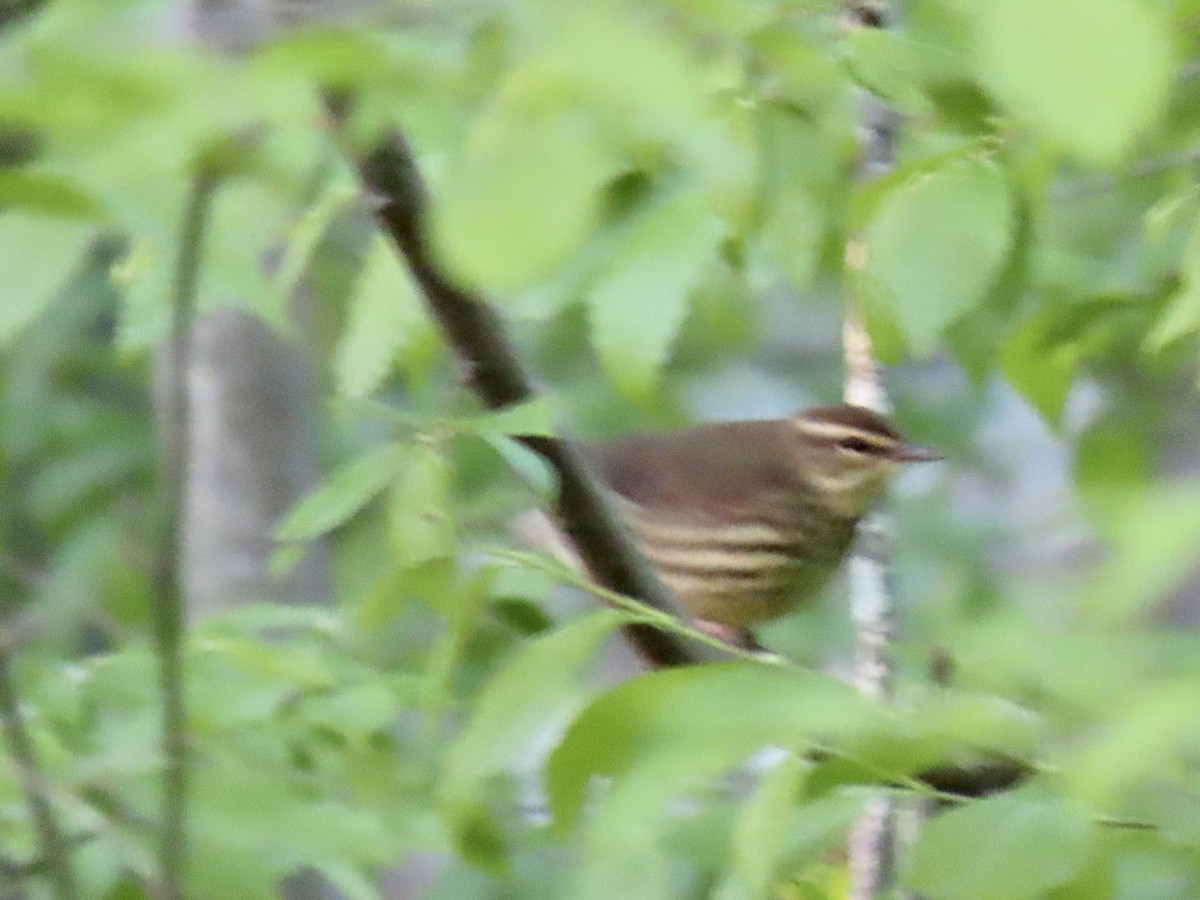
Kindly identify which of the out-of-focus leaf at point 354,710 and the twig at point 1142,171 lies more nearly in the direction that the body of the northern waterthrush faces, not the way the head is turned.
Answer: the twig

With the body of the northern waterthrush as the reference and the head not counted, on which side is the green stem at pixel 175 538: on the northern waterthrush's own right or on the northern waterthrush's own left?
on the northern waterthrush's own right

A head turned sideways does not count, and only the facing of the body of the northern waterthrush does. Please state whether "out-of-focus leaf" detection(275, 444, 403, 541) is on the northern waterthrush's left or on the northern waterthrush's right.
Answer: on the northern waterthrush's right

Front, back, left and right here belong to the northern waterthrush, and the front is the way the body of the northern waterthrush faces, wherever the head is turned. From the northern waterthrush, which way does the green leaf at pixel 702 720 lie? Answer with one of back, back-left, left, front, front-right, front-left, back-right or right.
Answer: right

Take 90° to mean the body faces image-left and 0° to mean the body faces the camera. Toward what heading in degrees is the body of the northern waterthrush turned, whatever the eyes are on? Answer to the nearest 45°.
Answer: approximately 270°

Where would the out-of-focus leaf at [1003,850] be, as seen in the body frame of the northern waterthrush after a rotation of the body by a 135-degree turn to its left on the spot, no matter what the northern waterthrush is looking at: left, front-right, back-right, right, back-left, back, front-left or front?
back-left

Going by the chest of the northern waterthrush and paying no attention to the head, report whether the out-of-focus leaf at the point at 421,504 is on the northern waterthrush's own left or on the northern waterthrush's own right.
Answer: on the northern waterthrush's own right

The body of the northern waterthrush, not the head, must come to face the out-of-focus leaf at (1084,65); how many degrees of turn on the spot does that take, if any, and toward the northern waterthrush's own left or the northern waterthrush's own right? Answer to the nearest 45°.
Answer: approximately 90° to the northern waterthrush's own right
